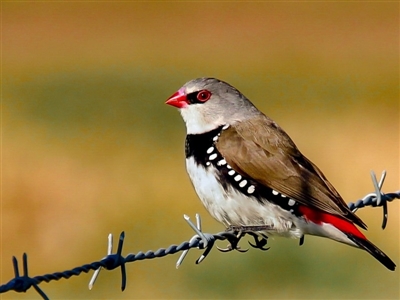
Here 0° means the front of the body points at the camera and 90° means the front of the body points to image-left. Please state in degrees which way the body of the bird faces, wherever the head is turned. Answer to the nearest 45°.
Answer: approximately 90°
